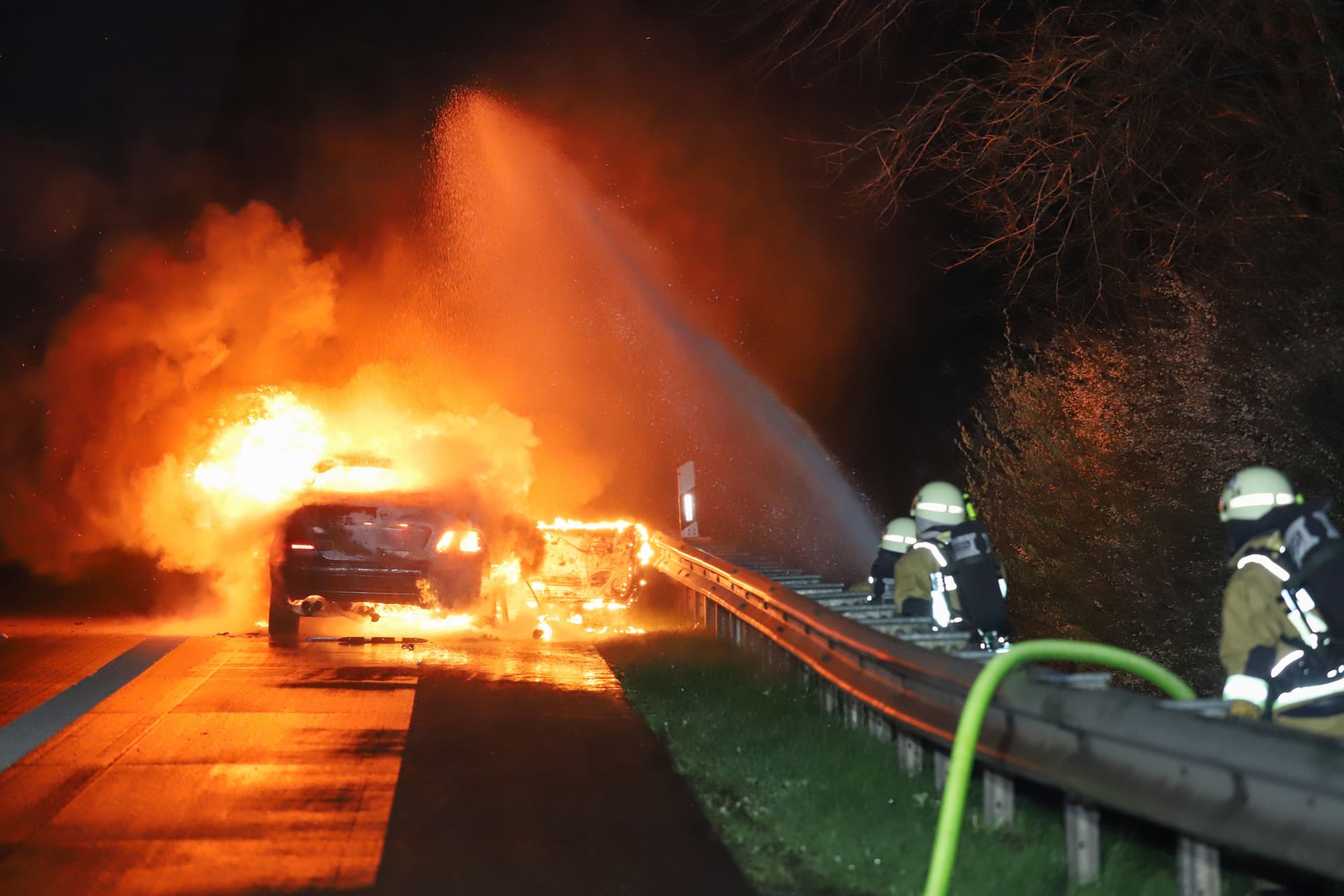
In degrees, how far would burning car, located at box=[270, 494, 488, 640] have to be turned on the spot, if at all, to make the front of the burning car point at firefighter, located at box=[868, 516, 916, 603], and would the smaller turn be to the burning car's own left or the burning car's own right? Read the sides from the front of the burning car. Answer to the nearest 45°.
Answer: approximately 135° to the burning car's own right

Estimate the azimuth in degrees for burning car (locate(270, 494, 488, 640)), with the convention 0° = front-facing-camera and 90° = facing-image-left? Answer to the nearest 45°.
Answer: approximately 180°

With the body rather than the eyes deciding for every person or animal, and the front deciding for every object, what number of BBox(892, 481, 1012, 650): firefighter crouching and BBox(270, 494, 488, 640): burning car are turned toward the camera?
0

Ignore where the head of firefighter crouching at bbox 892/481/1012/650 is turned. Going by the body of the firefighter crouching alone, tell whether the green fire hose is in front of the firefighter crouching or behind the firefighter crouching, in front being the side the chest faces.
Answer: behind

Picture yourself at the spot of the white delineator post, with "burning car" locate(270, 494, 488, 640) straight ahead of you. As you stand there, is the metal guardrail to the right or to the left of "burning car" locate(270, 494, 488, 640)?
left

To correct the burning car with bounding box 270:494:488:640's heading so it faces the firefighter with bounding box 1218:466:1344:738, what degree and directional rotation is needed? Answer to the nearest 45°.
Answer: approximately 180°

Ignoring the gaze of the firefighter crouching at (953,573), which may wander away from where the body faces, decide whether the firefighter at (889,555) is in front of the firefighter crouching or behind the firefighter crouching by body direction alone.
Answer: in front

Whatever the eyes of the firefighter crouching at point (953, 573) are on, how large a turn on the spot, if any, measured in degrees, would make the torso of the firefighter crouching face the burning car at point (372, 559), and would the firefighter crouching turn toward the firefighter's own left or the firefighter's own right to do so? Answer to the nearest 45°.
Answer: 0° — they already face it

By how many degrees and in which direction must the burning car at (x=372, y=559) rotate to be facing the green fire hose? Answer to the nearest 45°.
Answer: approximately 180°

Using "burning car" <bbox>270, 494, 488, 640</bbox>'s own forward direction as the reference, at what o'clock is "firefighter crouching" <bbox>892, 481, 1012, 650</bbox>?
The firefighter crouching is roughly at 5 o'clock from the burning car.

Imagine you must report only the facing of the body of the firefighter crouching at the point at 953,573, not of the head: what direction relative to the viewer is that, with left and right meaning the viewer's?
facing away from the viewer and to the left of the viewer

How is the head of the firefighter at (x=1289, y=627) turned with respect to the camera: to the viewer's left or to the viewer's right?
to the viewer's left
